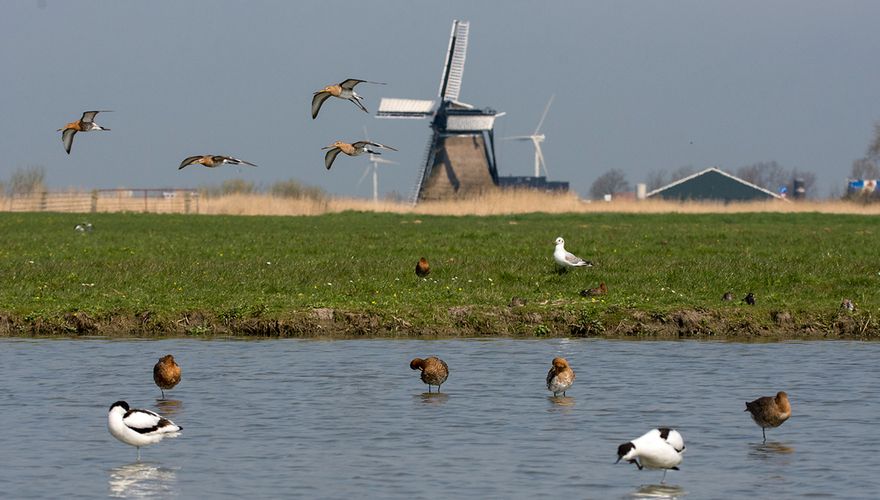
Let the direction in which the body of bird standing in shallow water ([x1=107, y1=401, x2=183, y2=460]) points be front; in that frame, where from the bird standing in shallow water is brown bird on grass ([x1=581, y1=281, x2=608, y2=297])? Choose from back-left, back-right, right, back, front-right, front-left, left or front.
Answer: back-right

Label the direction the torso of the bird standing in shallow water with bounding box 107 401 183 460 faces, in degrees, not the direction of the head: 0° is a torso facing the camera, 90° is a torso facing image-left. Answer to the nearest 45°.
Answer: approximately 90°
